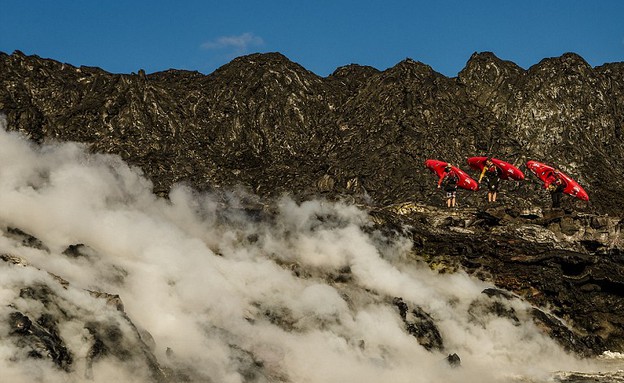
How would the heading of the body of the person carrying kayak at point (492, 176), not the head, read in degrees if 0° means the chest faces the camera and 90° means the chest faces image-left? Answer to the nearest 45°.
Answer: approximately 0°

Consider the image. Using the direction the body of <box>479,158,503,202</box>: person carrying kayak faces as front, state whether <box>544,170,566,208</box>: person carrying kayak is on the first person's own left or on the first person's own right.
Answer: on the first person's own left

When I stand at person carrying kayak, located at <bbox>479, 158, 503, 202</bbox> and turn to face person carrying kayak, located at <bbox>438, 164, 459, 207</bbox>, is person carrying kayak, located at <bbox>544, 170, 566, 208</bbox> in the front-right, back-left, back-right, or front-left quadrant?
back-left

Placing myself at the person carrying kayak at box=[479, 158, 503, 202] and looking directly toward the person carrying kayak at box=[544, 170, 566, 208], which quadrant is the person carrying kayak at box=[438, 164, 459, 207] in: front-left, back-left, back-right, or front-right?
back-right
